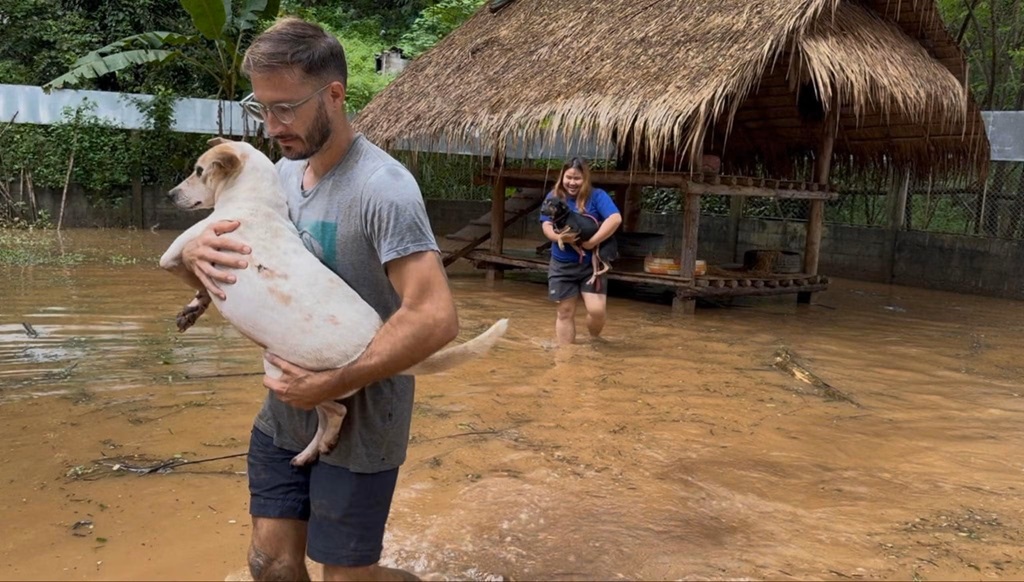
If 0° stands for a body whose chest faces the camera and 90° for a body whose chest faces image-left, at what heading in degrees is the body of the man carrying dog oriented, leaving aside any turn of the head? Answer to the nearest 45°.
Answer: approximately 45°

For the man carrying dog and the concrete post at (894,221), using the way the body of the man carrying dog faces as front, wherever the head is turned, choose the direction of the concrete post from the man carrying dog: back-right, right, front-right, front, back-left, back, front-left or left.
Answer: back

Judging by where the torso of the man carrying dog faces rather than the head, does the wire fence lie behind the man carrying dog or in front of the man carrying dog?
behind

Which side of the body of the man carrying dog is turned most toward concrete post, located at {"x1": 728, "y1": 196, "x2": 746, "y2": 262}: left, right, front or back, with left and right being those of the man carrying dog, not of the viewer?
back

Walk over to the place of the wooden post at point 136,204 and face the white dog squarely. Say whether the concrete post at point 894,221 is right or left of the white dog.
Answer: left

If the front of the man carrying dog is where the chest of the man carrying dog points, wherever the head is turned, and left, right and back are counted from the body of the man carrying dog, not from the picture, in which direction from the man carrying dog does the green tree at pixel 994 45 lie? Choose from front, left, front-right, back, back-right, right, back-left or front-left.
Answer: back

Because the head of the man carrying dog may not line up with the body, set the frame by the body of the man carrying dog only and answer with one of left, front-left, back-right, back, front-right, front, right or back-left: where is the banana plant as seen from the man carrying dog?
back-right

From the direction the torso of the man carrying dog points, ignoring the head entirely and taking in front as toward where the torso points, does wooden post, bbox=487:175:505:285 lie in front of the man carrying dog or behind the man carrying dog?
behind

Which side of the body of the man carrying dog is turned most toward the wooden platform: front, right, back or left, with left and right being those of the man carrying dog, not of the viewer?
back

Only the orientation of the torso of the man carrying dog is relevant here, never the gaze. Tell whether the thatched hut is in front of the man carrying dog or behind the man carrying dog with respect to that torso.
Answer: behind
